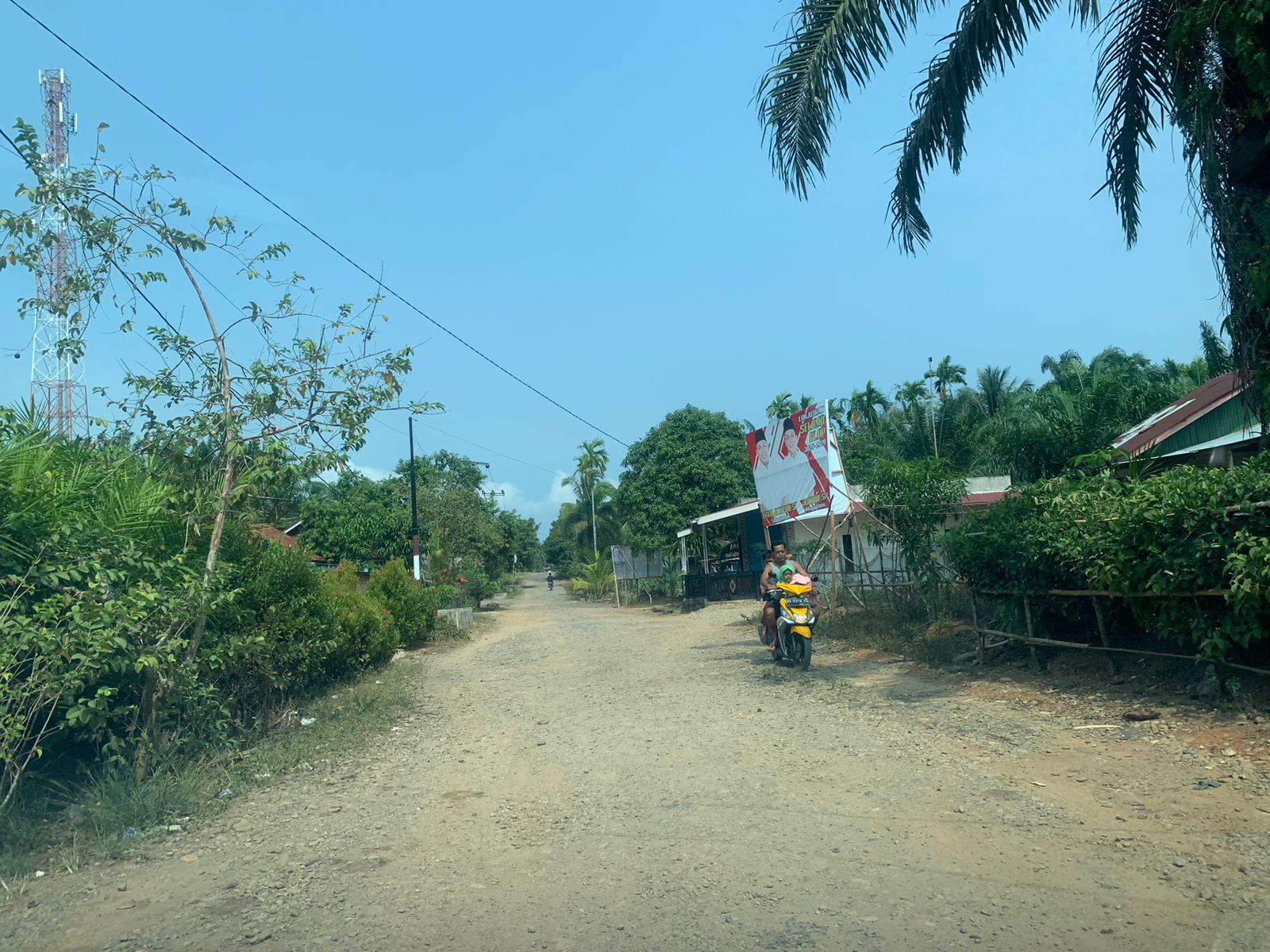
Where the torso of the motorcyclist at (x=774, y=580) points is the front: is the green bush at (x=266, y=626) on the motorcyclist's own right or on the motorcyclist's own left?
on the motorcyclist's own right

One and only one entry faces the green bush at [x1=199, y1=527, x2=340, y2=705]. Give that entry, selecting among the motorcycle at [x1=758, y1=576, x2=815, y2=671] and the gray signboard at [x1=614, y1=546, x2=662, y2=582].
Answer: the gray signboard

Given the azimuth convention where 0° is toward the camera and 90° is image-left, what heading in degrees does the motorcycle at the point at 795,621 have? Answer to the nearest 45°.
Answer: approximately 315°

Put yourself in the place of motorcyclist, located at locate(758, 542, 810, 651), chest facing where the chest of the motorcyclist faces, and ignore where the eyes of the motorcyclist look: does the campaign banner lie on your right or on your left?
on your left

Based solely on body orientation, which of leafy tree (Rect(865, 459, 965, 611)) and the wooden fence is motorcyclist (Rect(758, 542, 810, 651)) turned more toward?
the wooden fence

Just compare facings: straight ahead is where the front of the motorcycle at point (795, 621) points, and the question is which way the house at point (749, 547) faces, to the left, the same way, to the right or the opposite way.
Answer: to the right

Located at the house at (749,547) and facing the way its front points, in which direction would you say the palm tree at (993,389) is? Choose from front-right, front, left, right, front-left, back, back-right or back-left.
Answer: back
